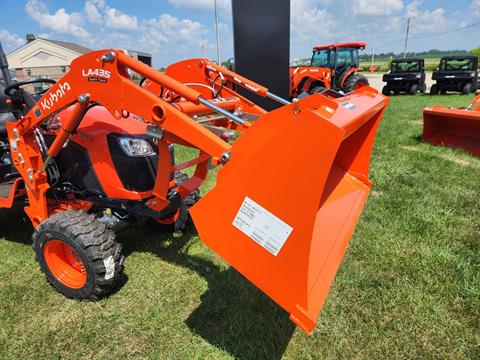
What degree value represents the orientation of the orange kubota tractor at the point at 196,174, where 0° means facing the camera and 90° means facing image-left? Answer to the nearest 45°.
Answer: approximately 315°

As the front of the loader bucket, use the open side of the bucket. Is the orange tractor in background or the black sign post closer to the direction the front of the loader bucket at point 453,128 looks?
the black sign post

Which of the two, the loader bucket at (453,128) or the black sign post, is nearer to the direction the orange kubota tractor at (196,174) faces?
the loader bucket

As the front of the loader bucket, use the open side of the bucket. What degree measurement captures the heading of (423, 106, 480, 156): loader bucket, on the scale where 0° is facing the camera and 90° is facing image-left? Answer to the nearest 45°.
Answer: approximately 45°

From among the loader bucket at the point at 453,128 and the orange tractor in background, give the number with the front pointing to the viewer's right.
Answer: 0

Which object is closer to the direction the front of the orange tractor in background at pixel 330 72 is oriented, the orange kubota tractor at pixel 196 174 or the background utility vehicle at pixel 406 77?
the orange kubota tractor

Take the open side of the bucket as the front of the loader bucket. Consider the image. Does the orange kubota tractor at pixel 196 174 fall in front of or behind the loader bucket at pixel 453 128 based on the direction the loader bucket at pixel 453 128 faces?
in front
